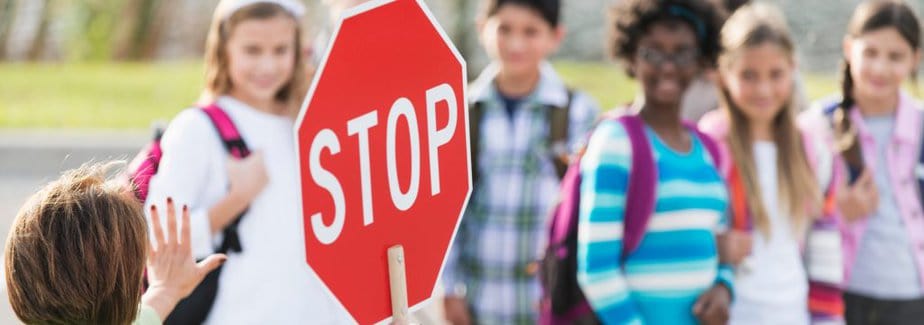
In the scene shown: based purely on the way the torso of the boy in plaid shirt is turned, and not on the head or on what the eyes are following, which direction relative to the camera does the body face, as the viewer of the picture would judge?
toward the camera

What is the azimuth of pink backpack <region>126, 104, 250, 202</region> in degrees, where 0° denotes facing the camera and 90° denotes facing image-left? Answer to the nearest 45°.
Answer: approximately 135°

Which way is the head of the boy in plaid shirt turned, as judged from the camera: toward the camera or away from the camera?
toward the camera

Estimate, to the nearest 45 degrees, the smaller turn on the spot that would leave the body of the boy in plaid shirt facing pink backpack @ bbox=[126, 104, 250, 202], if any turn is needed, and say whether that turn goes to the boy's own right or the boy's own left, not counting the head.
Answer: approximately 45° to the boy's own right

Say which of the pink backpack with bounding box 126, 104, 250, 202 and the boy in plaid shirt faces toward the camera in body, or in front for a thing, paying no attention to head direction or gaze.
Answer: the boy in plaid shirt

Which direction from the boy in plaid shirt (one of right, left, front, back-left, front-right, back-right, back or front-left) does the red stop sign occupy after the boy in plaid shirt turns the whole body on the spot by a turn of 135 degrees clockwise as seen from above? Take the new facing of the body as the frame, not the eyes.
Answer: back-left

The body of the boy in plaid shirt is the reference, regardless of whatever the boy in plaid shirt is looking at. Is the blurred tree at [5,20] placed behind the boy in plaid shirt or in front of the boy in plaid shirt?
behind
